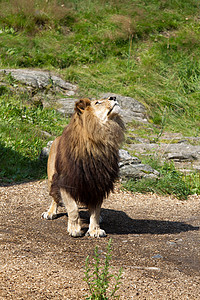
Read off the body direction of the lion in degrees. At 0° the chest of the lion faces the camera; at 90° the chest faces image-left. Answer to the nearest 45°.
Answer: approximately 315°

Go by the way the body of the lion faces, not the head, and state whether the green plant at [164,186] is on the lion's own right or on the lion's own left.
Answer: on the lion's own left

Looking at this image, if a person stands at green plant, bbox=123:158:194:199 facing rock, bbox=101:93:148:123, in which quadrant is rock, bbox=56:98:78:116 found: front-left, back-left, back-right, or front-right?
front-left

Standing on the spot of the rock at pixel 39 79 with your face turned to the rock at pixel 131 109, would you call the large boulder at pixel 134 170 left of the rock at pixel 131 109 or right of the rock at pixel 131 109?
right

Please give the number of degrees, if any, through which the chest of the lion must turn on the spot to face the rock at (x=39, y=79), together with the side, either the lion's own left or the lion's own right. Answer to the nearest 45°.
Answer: approximately 135° to the lion's own left

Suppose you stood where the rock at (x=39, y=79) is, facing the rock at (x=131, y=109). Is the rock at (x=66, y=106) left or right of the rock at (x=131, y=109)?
right
